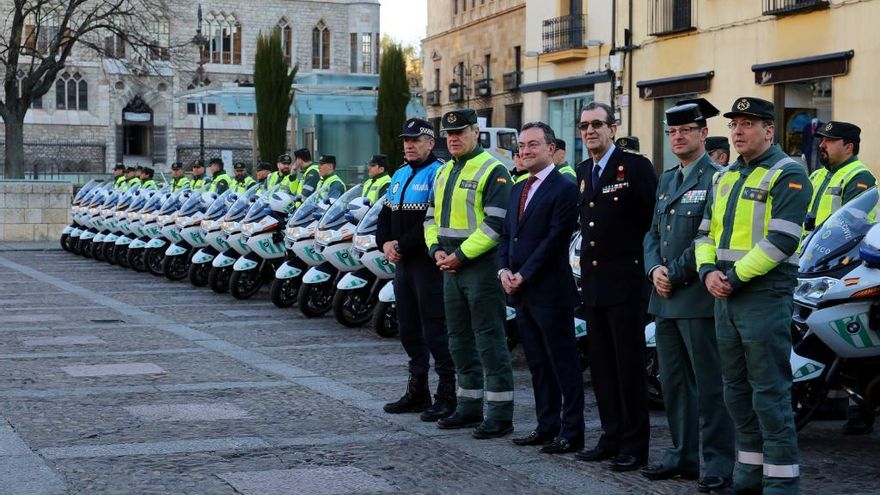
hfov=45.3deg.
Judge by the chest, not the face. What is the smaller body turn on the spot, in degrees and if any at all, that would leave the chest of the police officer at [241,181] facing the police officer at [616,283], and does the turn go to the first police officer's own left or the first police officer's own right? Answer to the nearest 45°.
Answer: approximately 45° to the first police officer's own left

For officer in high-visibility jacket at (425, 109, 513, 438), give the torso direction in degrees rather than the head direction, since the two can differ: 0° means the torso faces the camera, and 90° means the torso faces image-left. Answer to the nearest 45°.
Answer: approximately 45°

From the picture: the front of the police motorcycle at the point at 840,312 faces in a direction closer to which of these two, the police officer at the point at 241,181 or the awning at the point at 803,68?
the police officer
